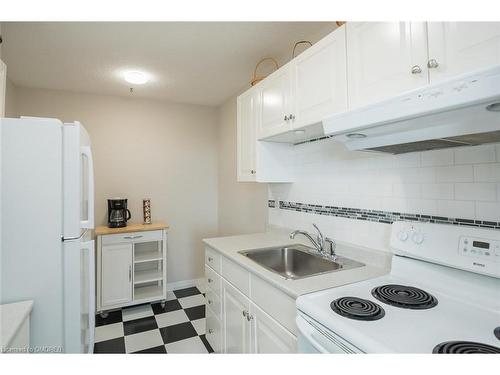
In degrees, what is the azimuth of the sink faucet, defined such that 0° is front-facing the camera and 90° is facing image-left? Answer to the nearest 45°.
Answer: approximately 45°

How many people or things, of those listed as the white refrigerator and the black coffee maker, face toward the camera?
1

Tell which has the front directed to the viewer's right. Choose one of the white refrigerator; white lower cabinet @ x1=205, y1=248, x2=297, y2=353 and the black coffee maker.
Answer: the white refrigerator

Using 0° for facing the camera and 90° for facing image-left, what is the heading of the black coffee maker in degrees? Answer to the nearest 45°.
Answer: approximately 0°

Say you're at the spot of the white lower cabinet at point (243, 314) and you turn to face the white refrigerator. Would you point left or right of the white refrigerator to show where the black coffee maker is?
right

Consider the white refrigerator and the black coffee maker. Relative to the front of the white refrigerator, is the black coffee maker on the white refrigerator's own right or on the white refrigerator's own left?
on the white refrigerator's own left

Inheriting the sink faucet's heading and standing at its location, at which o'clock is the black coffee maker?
The black coffee maker is roughly at 2 o'clock from the sink faucet.

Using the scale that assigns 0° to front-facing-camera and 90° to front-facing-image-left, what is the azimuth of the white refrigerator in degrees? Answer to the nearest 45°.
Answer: approximately 270°

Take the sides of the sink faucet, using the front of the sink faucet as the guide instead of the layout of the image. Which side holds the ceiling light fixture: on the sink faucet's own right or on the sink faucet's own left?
on the sink faucet's own right

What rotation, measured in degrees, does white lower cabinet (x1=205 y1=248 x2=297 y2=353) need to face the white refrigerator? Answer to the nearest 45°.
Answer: approximately 45° to its right
